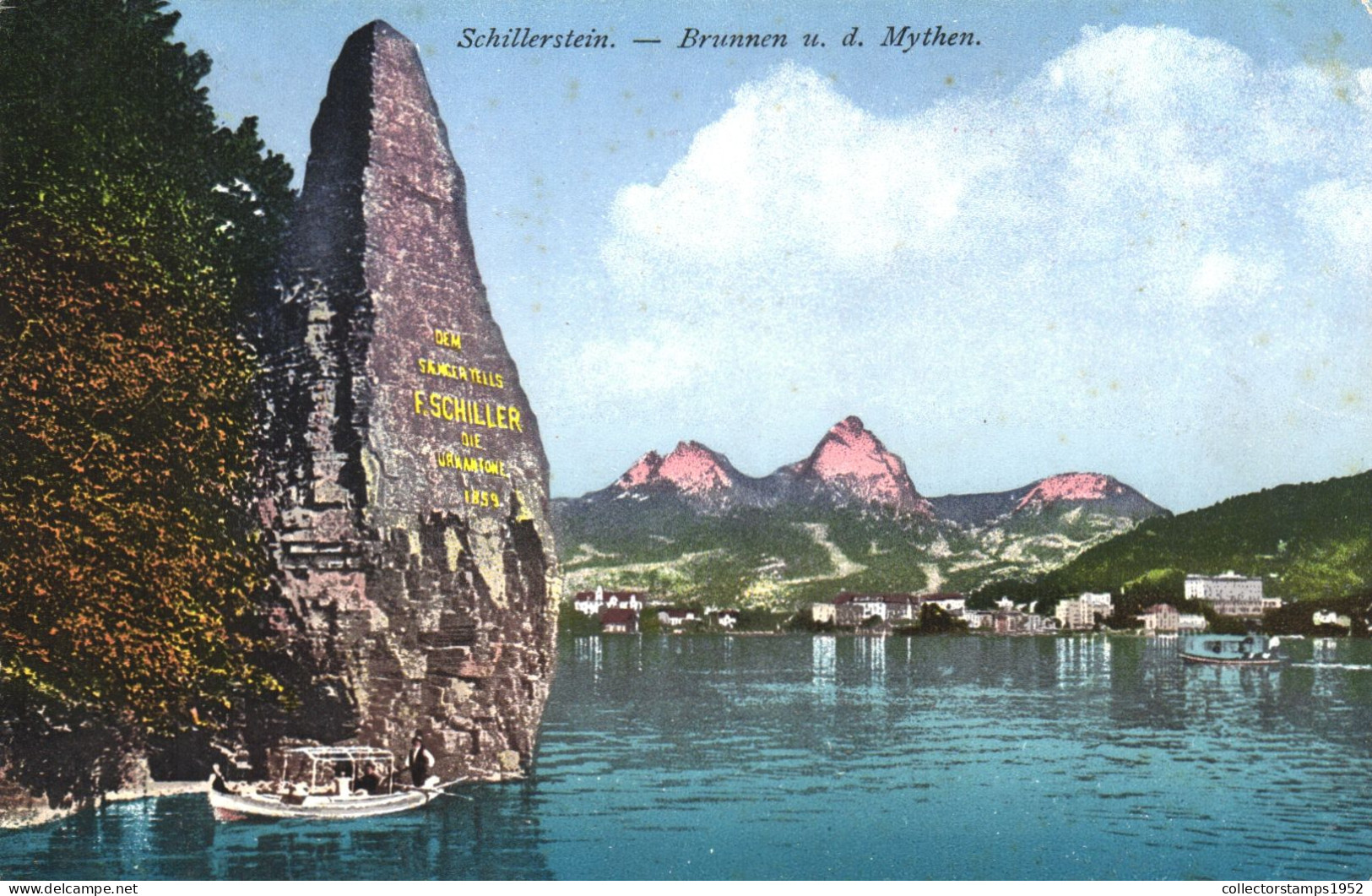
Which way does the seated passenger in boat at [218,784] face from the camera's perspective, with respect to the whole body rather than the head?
to the viewer's right

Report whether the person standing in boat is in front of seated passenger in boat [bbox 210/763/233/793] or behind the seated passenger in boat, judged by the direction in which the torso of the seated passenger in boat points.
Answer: in front
